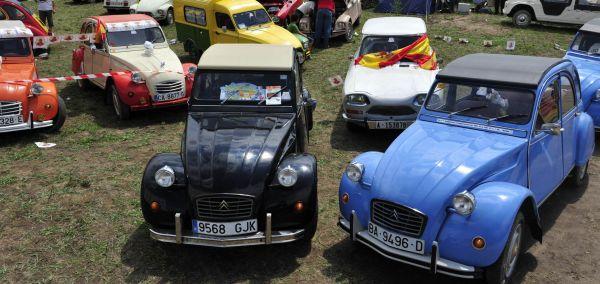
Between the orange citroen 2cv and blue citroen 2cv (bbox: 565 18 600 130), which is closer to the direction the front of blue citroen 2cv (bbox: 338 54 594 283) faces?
the orange citroen 2cv

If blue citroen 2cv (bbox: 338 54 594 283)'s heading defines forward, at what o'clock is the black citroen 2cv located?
The black citroen 2cv is roughly at 1 o'clock from the blue citroen 2cv.

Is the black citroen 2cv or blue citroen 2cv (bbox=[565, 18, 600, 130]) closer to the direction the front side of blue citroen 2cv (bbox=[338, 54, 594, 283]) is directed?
the black citroen 2cv

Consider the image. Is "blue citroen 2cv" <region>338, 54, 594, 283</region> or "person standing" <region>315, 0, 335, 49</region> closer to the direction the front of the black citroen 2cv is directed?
the blue citroen 2cv

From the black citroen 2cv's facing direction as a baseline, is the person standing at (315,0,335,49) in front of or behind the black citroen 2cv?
behind

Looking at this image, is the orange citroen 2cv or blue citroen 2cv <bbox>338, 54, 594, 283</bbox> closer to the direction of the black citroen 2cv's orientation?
the blue citroen 2cv

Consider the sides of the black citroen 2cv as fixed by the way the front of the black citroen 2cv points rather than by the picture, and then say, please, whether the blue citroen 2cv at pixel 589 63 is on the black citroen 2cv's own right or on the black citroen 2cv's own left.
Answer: on the black citroen 2cv's own left

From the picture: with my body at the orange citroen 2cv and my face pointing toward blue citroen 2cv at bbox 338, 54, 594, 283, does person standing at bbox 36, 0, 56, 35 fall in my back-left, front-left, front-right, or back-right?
back-left

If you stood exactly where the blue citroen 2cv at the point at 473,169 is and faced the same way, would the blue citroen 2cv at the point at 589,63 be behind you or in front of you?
behind

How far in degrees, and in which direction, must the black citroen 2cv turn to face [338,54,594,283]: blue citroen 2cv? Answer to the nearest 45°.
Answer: approximately 90° to its left

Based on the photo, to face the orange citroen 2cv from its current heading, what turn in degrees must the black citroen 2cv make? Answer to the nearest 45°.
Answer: approximately 135° to its right
